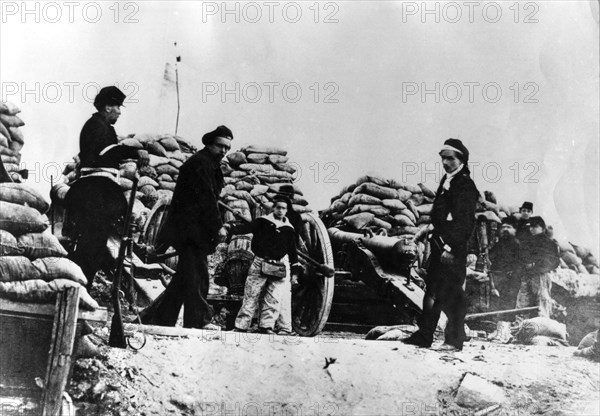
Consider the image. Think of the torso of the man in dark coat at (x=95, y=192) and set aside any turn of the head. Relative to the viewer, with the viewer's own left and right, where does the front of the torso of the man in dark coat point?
facing to the right of the viewer

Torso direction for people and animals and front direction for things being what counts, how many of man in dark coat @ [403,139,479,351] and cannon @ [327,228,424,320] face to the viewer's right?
0

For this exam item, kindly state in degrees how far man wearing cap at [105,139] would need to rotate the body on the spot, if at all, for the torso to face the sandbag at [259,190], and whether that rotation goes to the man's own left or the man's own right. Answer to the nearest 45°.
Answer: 0° — they already face it

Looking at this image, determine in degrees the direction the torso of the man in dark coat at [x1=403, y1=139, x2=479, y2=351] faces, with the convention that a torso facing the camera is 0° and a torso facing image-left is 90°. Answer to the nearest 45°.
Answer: approximately 45°

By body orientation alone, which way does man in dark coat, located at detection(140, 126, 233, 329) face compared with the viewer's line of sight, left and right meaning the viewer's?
facing to the right of the viewer

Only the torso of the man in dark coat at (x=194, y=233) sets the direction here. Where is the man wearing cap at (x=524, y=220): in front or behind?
in front

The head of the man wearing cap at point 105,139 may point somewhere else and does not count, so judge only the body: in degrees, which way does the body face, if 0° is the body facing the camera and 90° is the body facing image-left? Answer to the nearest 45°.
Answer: approximately 270°

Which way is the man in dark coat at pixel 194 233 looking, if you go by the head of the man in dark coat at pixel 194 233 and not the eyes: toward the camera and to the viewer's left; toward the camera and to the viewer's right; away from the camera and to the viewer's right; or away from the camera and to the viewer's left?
toward the camera and to the viewer's right

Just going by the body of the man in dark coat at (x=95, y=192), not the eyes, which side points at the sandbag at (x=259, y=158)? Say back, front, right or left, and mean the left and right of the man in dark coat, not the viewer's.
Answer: front
